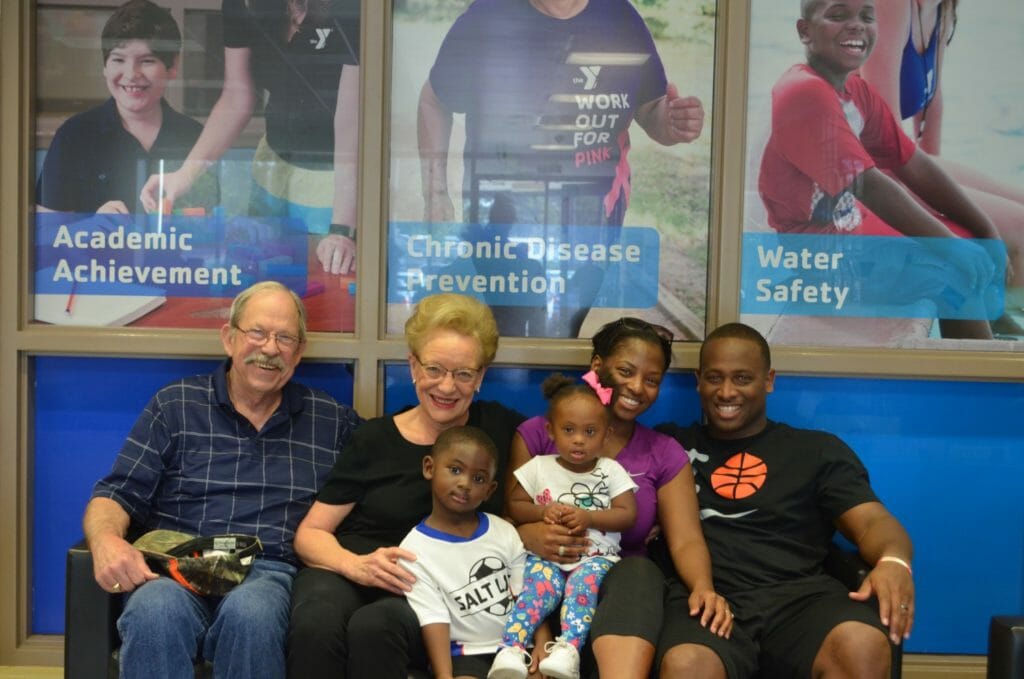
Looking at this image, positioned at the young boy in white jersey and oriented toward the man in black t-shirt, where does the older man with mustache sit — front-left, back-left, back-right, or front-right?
back-left

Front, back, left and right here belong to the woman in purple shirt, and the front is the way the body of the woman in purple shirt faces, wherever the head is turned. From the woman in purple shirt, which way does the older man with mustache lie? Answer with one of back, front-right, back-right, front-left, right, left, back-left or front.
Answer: right

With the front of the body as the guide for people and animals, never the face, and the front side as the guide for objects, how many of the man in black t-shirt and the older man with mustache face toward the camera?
2

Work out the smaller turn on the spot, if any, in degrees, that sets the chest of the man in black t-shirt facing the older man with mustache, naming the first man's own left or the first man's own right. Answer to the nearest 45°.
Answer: approximately 90° to the first man's own right

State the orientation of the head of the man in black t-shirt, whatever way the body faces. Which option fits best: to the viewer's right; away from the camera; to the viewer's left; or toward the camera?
toward the camera

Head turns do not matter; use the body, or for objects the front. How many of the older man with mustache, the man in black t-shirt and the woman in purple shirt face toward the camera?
3

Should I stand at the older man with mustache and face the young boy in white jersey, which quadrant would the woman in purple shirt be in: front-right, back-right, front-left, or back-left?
front-left

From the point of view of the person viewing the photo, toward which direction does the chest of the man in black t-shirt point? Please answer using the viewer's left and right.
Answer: facing the viewer

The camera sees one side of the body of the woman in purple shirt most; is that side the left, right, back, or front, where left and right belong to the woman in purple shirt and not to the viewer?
front

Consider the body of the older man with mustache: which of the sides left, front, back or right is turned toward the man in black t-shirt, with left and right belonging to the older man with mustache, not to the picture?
left

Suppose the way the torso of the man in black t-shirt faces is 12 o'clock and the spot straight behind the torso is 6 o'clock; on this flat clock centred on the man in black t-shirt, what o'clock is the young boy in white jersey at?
The young boy in white jersey is roughly at 2 o'clock from the man in black t-shirt.

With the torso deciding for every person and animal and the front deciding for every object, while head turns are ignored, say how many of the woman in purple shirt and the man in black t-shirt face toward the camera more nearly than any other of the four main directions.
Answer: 2

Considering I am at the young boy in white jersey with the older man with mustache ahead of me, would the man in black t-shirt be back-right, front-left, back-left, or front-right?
back-right

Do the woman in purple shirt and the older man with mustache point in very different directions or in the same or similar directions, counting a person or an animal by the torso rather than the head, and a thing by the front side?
same or similar directions

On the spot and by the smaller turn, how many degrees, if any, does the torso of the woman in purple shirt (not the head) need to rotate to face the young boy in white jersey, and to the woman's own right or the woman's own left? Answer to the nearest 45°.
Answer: approximately 45° to the woman's own right
